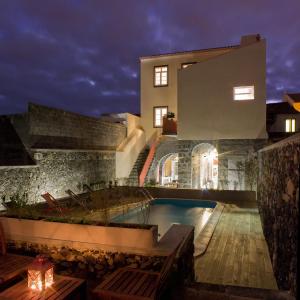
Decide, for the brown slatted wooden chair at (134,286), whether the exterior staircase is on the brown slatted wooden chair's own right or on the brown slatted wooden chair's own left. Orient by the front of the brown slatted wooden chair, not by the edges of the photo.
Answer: on the brown slatted wooden chair's own right

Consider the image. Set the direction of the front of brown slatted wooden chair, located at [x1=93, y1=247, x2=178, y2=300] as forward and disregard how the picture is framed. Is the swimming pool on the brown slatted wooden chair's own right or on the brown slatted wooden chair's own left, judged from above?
on the brown slatted wooden chair's own right

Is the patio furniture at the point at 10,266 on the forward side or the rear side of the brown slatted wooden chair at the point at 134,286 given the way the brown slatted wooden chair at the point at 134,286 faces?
on the forward side

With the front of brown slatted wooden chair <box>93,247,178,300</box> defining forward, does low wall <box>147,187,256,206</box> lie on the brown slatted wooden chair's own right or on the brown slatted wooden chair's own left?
on the brown slatted wooden chair's own right

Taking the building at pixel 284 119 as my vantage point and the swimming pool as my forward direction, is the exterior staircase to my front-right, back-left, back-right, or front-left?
front-right

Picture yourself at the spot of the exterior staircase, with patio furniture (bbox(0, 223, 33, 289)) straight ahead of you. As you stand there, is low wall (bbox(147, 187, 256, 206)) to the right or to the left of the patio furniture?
left
